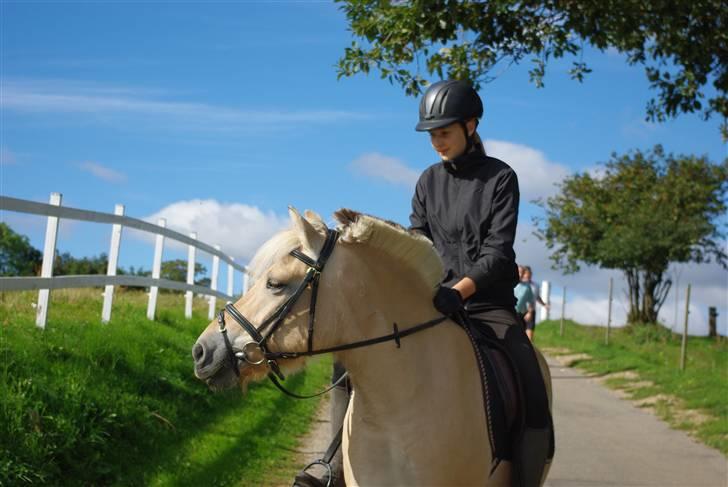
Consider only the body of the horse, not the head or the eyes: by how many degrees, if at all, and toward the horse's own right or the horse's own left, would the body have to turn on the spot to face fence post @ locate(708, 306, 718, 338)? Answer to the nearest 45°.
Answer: approximately 180°

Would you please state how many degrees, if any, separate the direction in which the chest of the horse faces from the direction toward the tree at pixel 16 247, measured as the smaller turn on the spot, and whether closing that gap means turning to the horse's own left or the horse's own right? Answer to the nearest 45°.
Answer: approximately 90° to the horse's own right

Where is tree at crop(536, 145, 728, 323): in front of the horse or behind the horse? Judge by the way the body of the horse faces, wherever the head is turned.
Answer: behind

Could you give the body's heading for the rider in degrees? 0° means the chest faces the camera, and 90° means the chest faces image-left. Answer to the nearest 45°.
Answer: approximately 45°

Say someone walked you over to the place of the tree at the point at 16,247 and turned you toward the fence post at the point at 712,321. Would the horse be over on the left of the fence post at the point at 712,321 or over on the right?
right

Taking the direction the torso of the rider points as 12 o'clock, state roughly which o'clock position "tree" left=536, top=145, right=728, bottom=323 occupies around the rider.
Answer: The tree is roughly at 5 o'clock from the rider.

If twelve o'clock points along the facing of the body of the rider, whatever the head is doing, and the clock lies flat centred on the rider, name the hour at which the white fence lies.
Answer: The white fence is roughly at 3 o'clock from the rider.

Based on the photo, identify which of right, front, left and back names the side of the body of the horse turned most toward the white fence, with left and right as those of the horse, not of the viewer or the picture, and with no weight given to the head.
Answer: right
